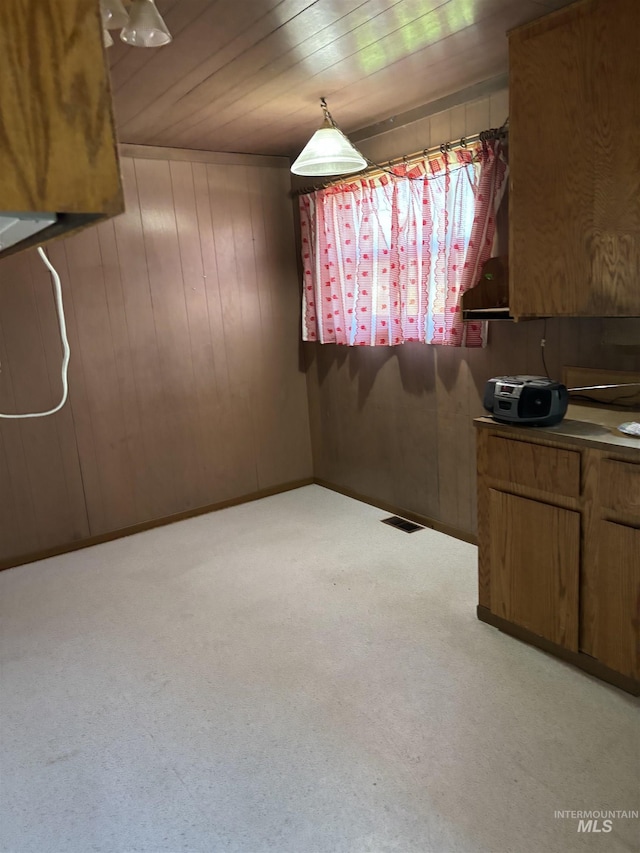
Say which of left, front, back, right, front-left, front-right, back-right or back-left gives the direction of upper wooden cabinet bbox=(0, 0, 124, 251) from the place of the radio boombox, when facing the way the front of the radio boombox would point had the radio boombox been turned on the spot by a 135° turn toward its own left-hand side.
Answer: right

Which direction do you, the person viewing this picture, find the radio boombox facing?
facing the viewer and to the left of the viewer

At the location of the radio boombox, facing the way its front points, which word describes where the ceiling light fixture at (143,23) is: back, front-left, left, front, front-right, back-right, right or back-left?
front

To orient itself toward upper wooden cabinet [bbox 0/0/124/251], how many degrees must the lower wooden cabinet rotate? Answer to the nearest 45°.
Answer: approximately 45° to its left

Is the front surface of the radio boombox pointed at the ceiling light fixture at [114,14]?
yes

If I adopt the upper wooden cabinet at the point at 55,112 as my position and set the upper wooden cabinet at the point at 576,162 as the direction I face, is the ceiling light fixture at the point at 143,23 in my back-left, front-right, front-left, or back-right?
front-left

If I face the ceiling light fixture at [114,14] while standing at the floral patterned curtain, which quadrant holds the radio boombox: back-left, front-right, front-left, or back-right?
front-left
